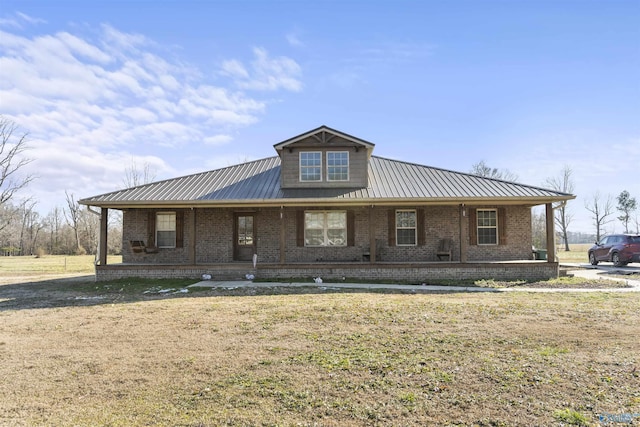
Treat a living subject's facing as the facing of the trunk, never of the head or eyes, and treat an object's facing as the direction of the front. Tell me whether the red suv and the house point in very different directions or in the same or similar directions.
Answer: very different directions

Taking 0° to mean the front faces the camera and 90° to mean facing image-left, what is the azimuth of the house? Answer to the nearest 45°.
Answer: approximately 0°

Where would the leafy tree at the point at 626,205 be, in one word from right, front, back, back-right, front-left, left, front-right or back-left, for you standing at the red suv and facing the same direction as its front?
front-right

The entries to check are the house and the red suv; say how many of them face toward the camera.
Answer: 1

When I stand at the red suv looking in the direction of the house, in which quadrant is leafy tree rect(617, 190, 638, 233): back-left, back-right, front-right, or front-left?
back-right

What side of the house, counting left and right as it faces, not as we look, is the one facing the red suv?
left
